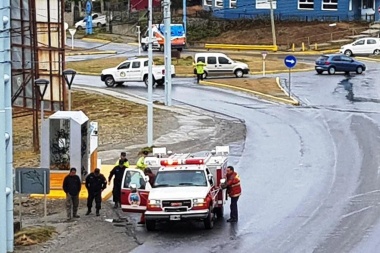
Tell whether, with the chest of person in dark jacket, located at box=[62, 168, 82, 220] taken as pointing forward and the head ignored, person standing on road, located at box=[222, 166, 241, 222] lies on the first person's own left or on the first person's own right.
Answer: on the first person's own left

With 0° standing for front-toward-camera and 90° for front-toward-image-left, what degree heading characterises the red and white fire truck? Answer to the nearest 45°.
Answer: approximately 0°

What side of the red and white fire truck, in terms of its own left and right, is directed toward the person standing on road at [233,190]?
left

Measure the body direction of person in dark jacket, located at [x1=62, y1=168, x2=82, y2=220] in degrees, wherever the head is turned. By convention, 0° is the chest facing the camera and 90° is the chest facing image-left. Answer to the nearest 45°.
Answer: approximately 0°

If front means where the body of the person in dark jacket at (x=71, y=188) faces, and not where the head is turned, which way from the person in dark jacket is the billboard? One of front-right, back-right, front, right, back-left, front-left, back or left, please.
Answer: back

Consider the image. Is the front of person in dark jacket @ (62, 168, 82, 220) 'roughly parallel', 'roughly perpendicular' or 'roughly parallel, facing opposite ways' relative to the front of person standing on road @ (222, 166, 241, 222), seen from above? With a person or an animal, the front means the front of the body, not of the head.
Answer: roughly perpendicular

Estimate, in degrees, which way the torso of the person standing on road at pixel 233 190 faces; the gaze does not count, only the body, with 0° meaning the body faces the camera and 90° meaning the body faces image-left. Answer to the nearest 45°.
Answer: approximately 90°

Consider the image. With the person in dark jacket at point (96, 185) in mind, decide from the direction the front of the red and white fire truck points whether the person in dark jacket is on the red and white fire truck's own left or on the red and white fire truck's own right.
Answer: on the red and white fire truck's own right

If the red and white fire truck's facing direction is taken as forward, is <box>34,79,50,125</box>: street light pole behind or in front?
behind

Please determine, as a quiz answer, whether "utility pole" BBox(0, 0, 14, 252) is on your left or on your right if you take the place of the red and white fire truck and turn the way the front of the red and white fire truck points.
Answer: on your right
